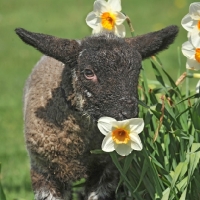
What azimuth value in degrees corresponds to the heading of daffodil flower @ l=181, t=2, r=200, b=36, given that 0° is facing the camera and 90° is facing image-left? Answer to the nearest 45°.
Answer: approximately 0°

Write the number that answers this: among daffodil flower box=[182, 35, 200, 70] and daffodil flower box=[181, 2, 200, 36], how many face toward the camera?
2

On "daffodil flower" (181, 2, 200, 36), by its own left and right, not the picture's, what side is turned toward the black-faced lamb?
right

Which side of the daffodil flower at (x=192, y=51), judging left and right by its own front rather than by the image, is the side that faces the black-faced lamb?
right
